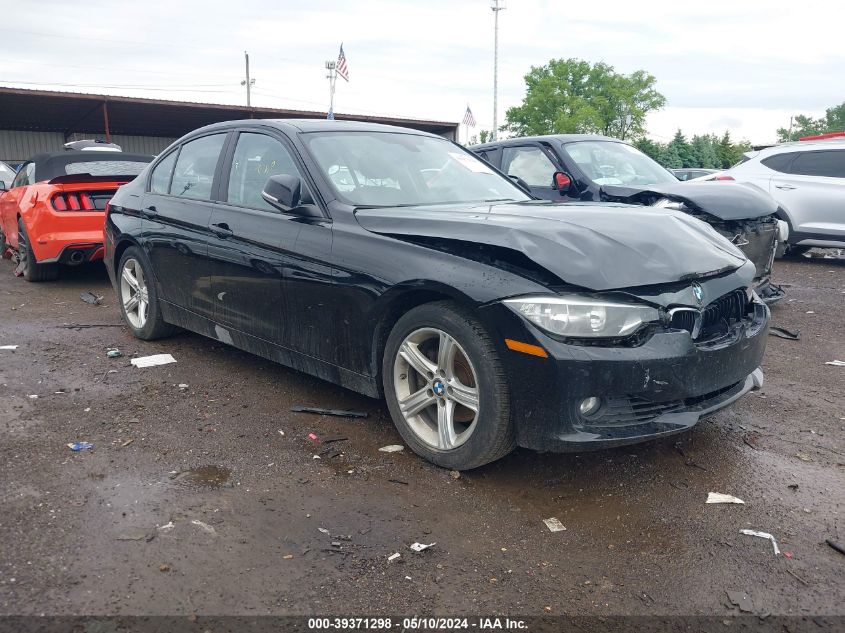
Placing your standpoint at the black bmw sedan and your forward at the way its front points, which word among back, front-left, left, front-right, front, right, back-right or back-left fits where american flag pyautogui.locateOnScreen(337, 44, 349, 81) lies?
back-left

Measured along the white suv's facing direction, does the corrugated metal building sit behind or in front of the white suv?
behind

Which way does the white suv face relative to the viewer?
to the viewer's right

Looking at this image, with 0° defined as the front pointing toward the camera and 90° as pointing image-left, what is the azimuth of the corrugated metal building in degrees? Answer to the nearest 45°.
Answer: approximately 315°

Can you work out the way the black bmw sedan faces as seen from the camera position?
facing the viewer and to the right of the viewer

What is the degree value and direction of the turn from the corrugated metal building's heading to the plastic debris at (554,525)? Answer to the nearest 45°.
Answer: approximately 45° to its right

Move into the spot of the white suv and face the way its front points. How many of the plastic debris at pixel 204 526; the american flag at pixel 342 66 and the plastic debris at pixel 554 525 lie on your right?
2

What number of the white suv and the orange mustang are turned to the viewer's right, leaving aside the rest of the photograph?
1

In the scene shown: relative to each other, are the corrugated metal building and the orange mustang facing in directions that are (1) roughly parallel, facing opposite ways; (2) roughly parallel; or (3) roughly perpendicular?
roughly parallel, facing opposite ways

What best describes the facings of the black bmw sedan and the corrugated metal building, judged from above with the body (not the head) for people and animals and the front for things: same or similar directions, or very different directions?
same or similar directions

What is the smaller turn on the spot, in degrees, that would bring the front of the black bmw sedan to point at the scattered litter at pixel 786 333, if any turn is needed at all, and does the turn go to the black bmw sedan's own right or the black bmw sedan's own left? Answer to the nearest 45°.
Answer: approximately 90° to the black bmw sedan's own left
